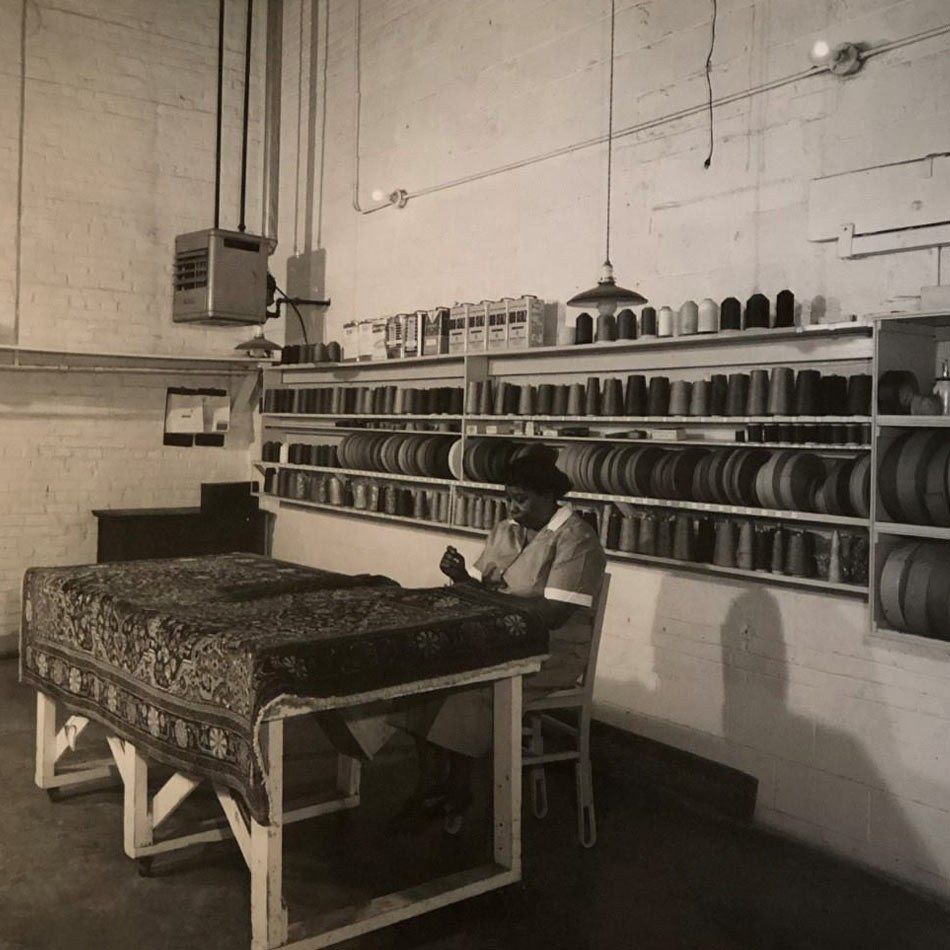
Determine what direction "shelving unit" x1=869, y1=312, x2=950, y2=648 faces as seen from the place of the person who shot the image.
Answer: facing the viewer and to the left of the viewer

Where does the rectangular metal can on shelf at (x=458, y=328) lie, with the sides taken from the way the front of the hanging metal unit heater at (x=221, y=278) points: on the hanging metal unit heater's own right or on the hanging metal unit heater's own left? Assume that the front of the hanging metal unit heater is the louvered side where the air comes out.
on the hanging metal unit heater's own left

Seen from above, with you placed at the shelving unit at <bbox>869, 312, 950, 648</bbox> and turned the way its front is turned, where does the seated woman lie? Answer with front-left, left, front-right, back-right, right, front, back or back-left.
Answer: front-right

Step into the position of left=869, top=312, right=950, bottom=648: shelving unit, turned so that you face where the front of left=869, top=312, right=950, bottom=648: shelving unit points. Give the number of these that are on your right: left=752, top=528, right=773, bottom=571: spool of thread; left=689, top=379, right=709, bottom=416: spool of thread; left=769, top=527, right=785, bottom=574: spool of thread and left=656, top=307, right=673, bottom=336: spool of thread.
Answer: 4

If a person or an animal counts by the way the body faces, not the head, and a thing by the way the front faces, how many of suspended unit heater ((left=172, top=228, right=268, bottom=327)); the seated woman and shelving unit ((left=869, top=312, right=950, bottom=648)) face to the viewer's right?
0

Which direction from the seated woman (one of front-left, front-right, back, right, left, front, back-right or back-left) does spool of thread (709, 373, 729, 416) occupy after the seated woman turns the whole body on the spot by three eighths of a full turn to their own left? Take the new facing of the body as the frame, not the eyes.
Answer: front-left

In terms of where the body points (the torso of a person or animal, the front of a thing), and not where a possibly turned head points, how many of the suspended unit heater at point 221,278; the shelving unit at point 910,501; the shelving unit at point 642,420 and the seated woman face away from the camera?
0

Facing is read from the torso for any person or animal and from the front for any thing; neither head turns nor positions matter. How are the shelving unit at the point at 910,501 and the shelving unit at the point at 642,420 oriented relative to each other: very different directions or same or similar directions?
same or similar directions

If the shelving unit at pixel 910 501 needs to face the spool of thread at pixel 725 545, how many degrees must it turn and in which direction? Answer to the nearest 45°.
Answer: approximately 90° to its right

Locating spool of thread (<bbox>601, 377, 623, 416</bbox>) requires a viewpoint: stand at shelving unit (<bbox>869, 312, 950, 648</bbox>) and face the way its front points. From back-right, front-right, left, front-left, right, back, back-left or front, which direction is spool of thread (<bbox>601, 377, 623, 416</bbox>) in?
right

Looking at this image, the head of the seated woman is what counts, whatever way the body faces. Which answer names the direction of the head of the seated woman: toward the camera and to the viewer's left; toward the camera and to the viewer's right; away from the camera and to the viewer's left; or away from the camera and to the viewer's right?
toward the camera and to the viewer's left

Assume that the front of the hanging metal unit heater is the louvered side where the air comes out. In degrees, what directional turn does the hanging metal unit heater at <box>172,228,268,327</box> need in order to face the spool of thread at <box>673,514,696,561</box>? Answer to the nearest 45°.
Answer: approximately 90° to its left

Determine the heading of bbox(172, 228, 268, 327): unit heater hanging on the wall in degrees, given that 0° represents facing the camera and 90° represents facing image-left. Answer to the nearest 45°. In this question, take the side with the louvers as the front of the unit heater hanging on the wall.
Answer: approximately 45°
